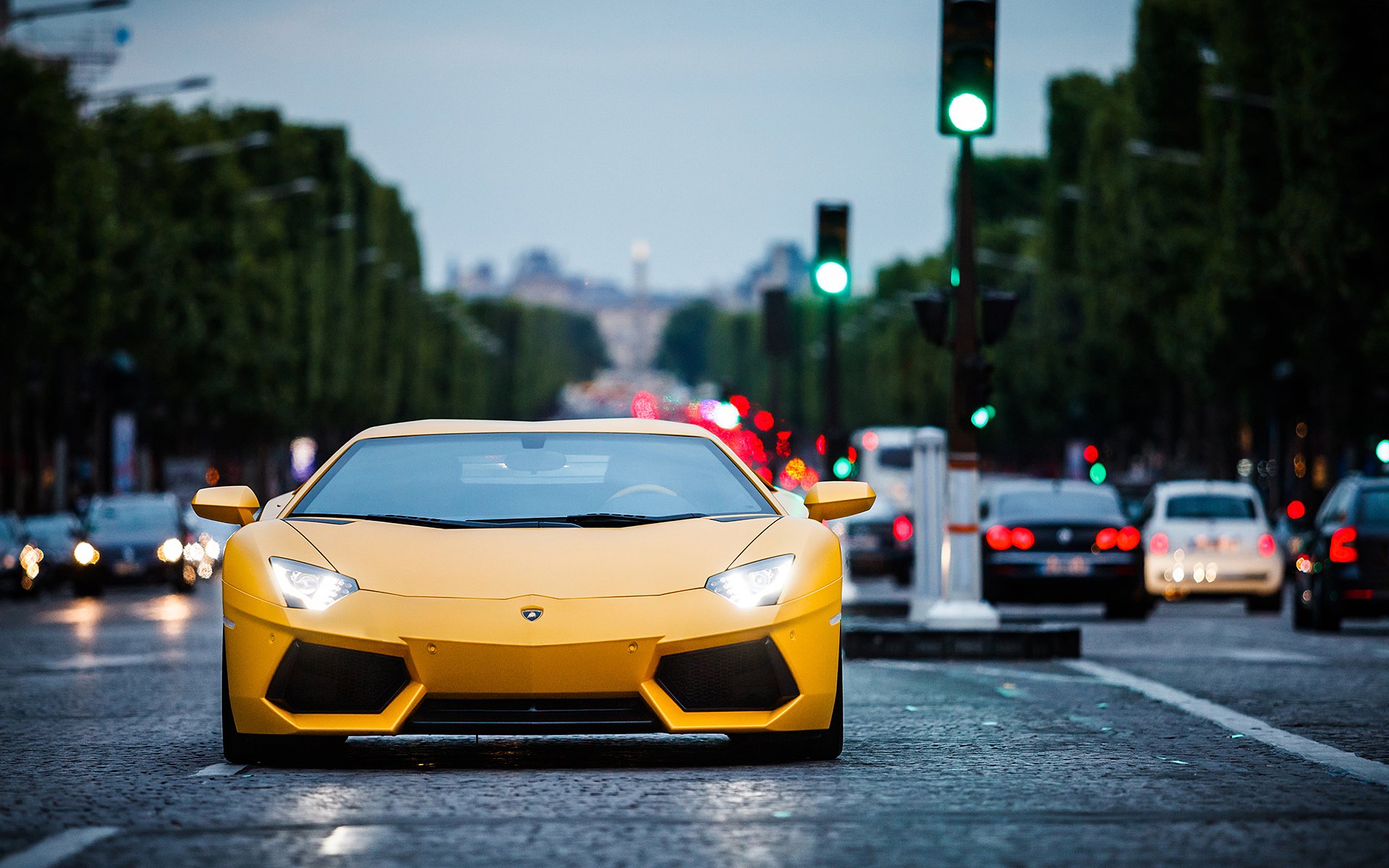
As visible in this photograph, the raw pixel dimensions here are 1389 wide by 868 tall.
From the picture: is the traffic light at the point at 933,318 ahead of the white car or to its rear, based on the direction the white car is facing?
to the rear

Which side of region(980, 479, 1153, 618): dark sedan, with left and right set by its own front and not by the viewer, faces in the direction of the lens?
back

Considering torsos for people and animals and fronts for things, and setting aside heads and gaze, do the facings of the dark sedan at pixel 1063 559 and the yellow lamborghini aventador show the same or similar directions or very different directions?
very different directions

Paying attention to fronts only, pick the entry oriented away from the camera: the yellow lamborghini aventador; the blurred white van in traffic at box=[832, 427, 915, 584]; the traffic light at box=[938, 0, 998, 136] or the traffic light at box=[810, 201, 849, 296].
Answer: the blurred white van in traffic

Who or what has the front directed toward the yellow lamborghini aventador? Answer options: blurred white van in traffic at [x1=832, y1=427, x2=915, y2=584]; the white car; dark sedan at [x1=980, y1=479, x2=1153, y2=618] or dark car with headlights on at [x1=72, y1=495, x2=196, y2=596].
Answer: dark car with headlights on at [x1=72, y1=495, x2=196, y2=596]

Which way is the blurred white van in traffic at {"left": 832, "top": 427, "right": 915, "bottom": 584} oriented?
away from the camera

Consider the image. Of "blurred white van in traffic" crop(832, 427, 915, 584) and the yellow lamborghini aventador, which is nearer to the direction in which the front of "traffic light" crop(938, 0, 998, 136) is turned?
the yellow lamborghini aventador

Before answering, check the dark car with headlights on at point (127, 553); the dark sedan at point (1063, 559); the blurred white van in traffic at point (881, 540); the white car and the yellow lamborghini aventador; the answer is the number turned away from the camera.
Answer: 3

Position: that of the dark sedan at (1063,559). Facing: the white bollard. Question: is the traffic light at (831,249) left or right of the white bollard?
right

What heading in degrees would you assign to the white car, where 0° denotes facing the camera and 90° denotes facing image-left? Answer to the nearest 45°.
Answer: approximately 180°

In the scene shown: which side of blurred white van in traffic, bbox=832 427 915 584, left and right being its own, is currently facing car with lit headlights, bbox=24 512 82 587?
left

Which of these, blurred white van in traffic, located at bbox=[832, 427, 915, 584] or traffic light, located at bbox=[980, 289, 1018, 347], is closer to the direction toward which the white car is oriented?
the blurred white van in traffic
